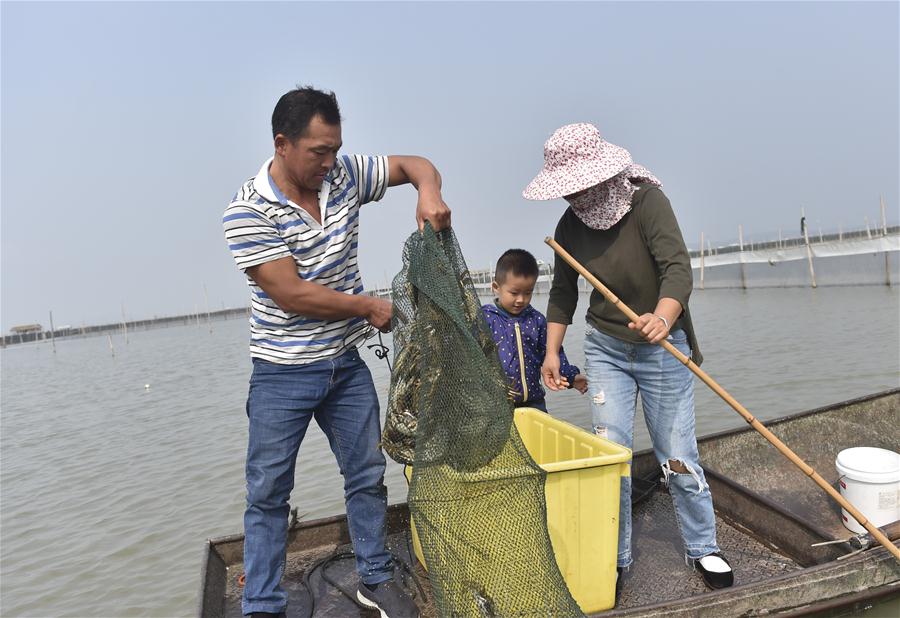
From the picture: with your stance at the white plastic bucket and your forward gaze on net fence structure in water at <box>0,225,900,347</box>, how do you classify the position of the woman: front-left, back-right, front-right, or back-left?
back-left

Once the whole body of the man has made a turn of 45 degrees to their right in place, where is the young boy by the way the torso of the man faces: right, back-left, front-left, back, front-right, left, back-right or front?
back-left

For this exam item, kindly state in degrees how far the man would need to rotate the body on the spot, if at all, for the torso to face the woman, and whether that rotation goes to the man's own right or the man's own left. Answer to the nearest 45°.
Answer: approximately 45° to the man's own left

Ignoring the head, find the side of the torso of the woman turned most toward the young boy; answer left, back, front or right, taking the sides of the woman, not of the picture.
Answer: right

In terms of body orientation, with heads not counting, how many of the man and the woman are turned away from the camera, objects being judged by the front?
0

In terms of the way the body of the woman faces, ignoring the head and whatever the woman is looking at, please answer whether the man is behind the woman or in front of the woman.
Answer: in front

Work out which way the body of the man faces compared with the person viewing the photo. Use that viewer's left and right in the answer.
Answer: facing the viewer and to the right of the viewer

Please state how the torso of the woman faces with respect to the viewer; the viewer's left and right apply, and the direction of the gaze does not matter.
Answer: facing the viewer and to the left of the viewer

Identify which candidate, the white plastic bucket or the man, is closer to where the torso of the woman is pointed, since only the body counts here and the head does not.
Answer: the man

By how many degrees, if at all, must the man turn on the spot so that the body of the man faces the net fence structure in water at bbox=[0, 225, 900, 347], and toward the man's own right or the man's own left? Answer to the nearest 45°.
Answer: approximately 90° to the man's own left
